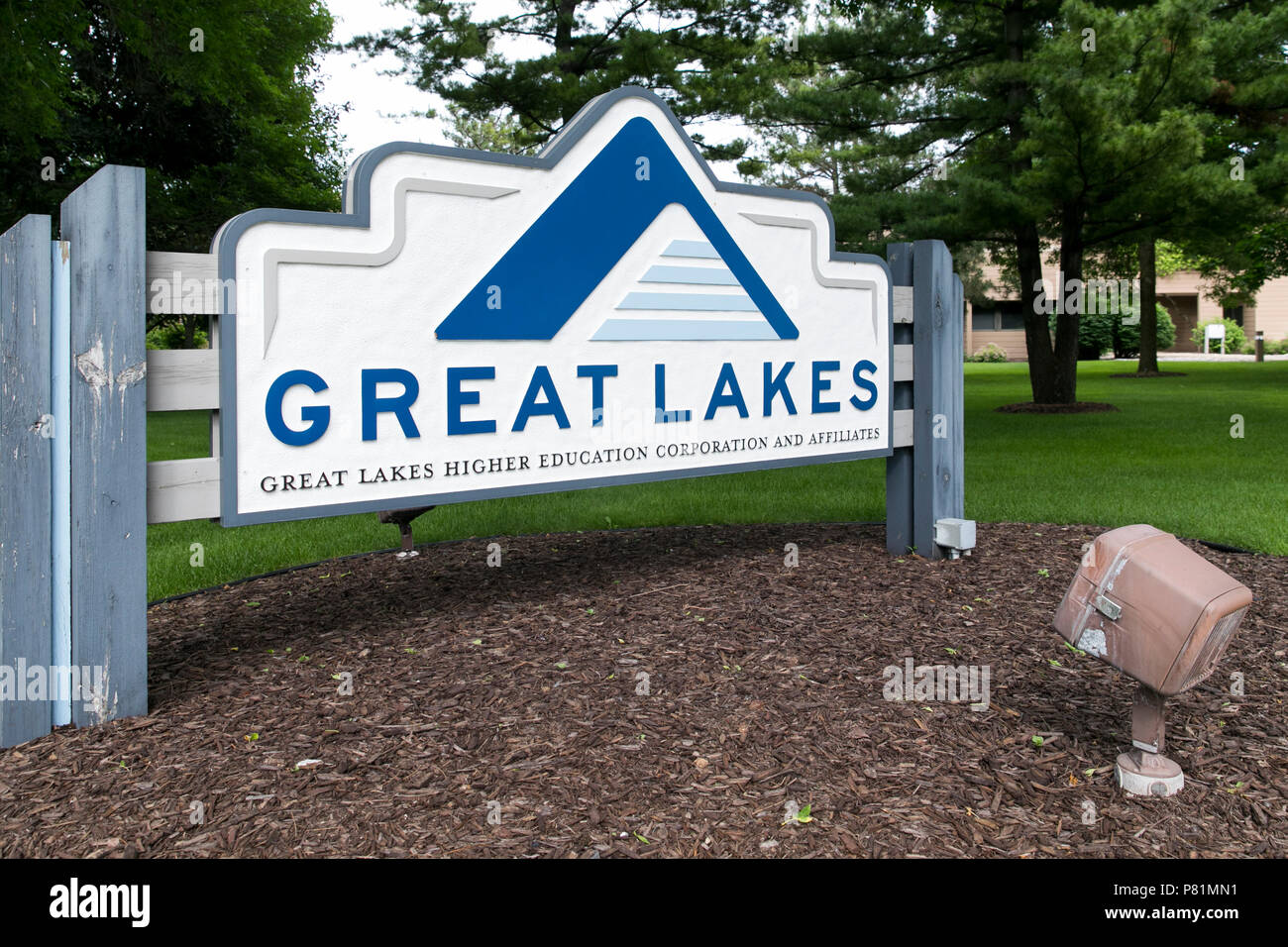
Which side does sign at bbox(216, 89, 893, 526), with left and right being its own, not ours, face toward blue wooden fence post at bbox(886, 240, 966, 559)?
left

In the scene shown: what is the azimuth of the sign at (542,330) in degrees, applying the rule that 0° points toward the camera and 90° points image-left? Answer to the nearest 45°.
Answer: approximately 315°

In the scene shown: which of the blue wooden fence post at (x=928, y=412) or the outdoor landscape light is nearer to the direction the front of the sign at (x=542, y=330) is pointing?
the outdoor landscape light

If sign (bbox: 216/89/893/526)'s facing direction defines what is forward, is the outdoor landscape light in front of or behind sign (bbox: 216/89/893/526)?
in front

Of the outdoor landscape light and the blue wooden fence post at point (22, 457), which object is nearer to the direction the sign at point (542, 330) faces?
the outdoor landscape light

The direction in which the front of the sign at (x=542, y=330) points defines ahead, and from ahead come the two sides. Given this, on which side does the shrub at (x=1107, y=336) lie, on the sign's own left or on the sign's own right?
on the sign's own left
